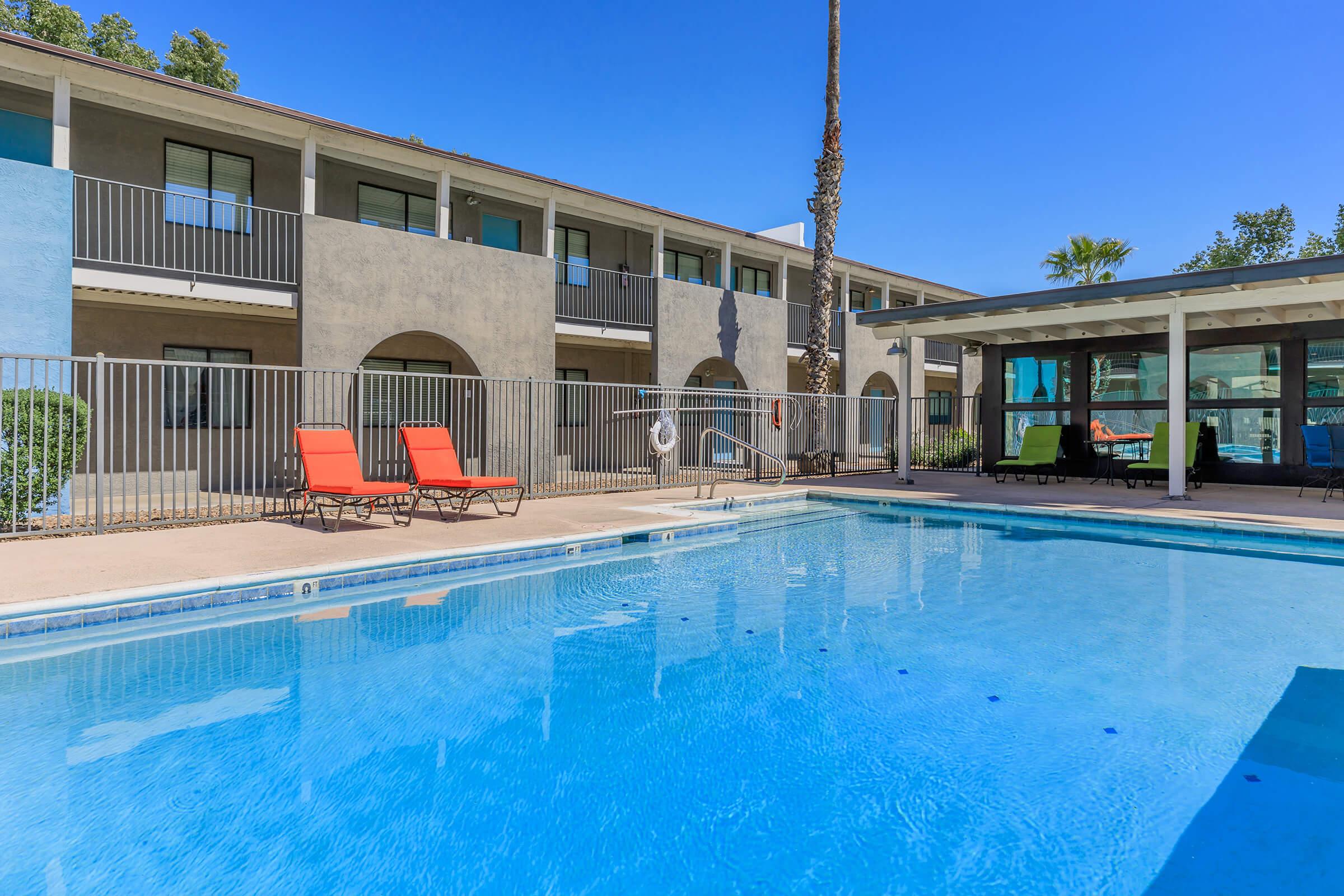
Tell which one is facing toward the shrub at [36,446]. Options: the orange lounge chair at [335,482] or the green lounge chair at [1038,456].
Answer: the green lounge chair

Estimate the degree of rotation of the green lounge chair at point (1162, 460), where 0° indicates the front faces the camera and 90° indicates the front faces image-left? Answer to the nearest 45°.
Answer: approximately 45°

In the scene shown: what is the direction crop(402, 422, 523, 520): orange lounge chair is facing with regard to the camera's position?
facing the viewer and to the right of the viewer

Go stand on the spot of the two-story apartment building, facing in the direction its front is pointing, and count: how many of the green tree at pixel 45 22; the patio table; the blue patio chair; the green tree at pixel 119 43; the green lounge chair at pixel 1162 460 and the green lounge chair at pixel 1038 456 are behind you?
2

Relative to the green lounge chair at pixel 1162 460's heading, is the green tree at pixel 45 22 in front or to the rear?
in front

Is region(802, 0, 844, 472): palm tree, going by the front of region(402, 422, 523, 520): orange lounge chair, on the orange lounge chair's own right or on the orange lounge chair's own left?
on the orange lounge chair's own left

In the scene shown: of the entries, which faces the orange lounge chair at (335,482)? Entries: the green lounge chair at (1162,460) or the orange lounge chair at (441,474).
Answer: the green lounge chair

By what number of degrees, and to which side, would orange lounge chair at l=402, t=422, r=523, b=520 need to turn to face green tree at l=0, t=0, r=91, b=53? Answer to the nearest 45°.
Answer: approximately 180°

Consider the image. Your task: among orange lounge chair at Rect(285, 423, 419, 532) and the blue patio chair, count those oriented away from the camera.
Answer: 0

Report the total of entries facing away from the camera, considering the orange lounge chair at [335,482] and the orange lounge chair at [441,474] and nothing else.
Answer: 0

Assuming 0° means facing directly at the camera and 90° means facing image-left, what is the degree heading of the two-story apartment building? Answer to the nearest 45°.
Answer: approximately 315°

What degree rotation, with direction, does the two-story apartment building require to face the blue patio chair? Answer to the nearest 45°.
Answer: approximately 45° to its left

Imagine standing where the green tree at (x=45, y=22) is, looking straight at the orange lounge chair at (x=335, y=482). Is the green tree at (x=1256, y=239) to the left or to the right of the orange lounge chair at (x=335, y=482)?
left
